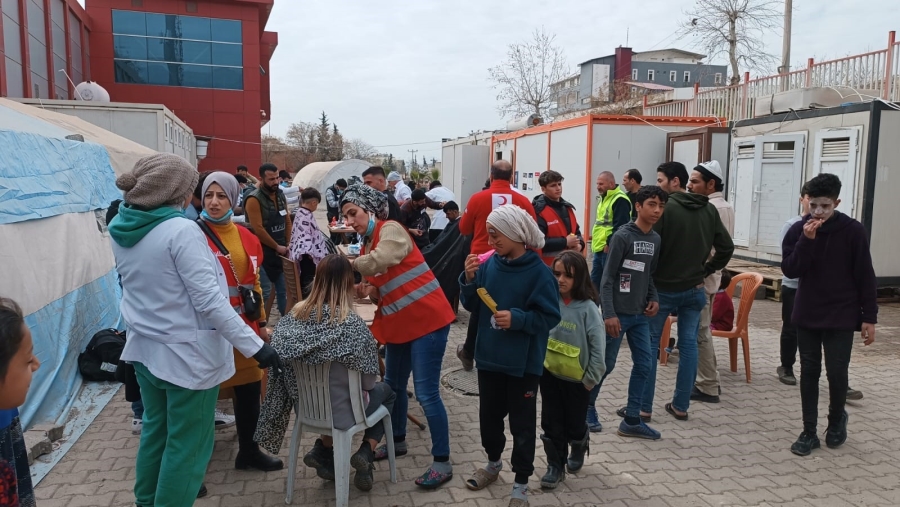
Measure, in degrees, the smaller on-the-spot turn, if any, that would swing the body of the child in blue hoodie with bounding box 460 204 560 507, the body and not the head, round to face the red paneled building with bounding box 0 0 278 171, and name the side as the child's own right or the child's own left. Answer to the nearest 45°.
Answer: approximately 90° to the child's own right

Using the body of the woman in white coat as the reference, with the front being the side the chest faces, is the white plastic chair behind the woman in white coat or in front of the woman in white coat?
in front

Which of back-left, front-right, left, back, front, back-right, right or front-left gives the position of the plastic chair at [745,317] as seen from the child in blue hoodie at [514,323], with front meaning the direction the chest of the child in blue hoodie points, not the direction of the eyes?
back

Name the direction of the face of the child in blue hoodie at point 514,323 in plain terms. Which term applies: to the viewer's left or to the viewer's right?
to the viewer's left

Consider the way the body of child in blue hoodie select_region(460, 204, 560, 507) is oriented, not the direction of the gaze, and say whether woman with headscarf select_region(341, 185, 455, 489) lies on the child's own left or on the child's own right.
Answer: on the child's own right

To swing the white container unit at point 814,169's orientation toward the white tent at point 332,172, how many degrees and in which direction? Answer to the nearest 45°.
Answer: approximately 90° to its right

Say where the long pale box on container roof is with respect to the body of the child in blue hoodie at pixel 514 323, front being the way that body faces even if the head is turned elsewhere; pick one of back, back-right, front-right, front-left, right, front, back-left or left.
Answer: back

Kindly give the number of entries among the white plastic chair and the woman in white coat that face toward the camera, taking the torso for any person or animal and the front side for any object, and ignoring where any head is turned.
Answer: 0

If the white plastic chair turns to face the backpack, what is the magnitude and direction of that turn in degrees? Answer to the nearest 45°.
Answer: approximately 90° to its left

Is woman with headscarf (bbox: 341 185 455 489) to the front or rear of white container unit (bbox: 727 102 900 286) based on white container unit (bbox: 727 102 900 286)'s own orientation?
to the front

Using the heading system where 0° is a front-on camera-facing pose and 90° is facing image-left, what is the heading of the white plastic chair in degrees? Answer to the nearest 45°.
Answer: approximately 225°

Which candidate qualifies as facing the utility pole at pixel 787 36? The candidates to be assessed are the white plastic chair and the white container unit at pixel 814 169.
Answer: the white plastic chair

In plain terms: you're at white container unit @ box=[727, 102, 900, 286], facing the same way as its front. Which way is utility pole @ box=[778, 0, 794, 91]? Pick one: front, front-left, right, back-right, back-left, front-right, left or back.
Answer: back-right
